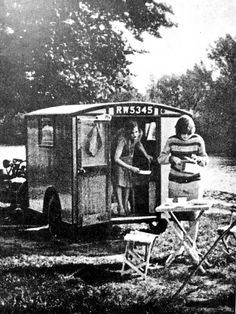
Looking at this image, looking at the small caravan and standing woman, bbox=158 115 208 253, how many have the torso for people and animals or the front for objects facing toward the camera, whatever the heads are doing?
1

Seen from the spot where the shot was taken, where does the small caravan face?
facing away from the viewer and to the left of the viewer

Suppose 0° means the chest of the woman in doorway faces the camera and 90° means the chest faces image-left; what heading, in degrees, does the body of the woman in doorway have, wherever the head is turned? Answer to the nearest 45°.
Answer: approximately 315°

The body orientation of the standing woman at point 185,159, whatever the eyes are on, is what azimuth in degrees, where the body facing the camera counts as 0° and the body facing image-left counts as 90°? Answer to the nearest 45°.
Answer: approximately 0°
